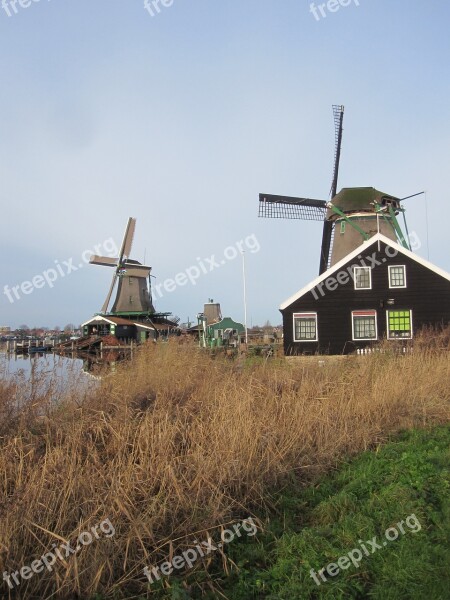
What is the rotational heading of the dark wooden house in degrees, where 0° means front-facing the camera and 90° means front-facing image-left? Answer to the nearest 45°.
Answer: approximately 0°

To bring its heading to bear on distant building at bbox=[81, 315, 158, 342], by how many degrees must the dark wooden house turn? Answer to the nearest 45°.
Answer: approximately 135° to its right
